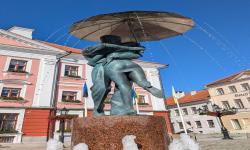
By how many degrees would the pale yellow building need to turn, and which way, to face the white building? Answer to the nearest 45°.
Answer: approximately 45° to its right

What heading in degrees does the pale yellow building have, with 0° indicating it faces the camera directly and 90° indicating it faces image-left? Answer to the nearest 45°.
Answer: approximately 45°
